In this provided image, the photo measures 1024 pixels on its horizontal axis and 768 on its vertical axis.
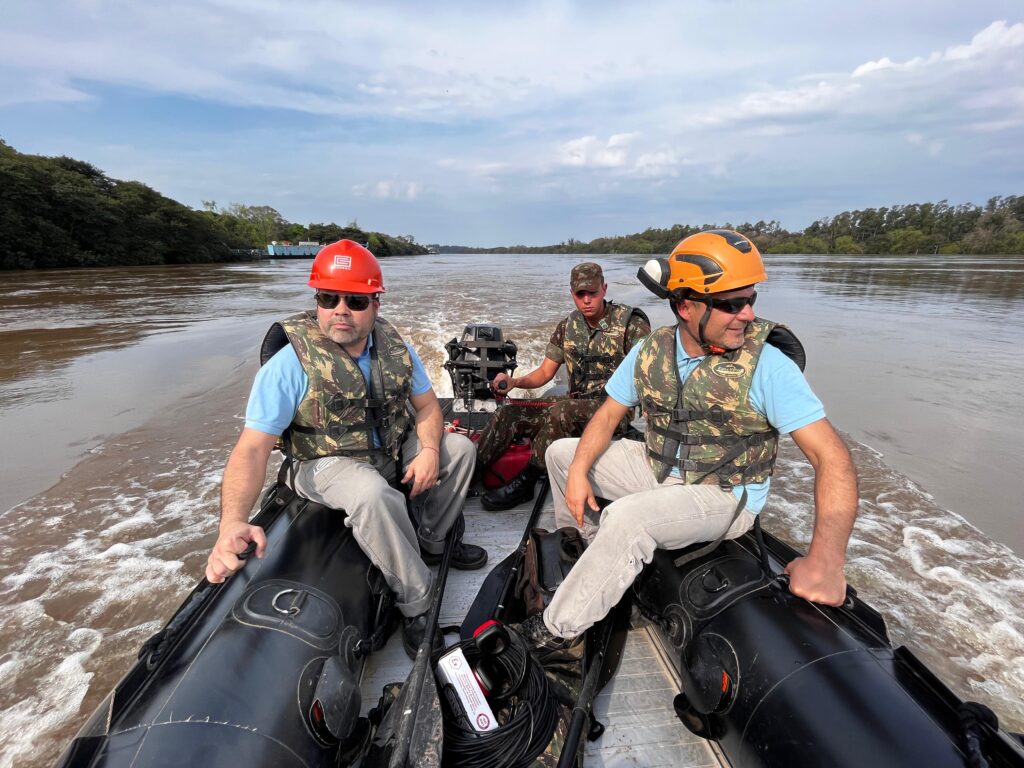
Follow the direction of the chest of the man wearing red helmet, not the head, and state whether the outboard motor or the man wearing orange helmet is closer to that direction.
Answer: the man wearing orange helmet

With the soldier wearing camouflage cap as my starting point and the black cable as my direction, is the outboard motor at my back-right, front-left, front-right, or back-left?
back-right

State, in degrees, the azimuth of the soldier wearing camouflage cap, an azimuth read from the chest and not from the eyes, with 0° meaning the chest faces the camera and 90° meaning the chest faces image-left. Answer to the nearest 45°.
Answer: approximately 45°

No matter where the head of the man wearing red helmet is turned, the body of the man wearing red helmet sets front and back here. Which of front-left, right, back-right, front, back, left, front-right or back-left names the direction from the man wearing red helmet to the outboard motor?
left

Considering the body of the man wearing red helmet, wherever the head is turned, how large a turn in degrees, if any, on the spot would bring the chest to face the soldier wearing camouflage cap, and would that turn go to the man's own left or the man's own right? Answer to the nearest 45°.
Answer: approximately 90° to the man's own left

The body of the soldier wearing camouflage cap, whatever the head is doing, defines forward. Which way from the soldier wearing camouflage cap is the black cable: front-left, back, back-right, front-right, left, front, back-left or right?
front-left

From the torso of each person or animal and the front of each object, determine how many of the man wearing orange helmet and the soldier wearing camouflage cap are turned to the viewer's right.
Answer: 0
